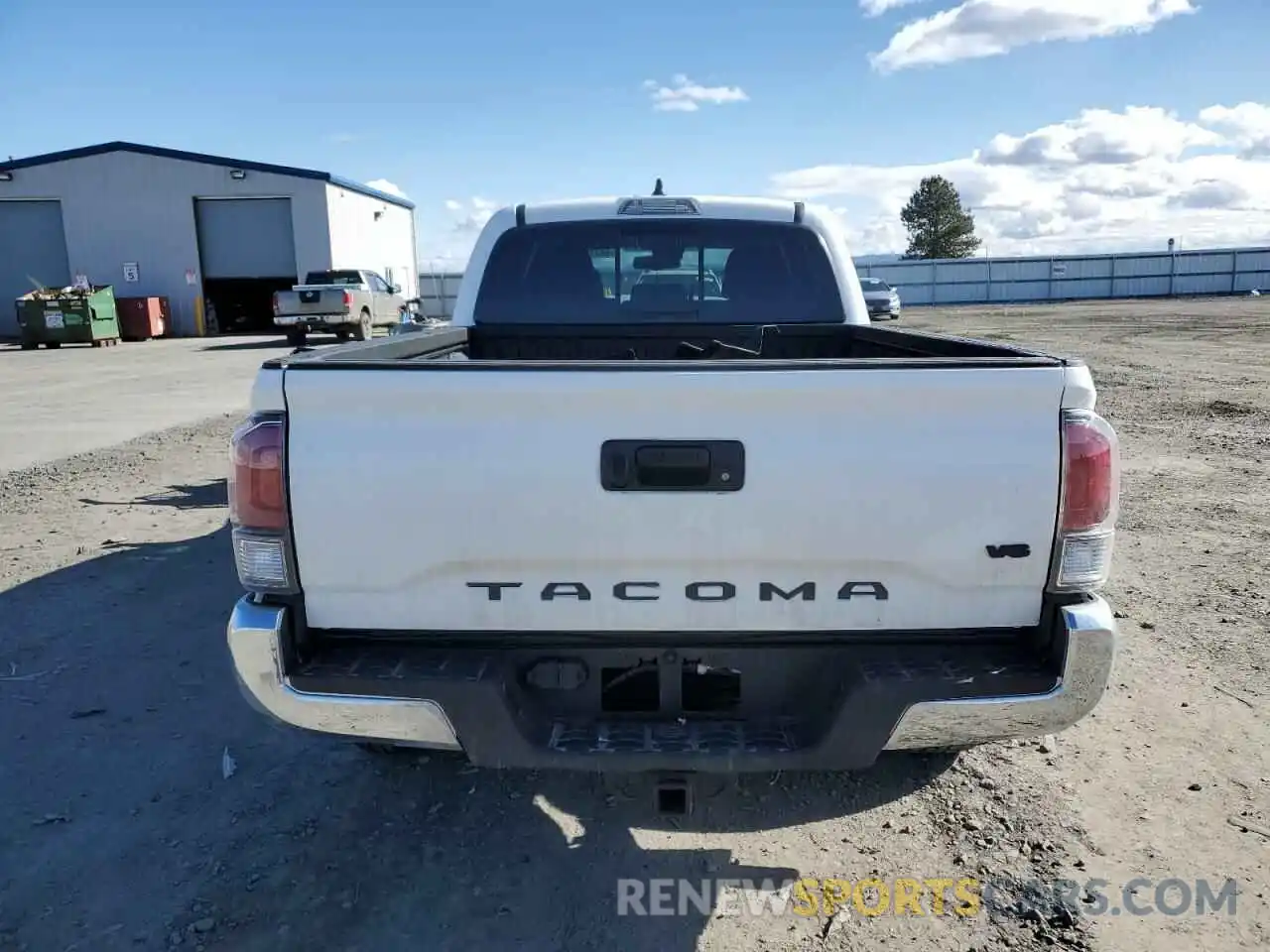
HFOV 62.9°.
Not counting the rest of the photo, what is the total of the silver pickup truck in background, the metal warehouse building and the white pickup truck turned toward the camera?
1

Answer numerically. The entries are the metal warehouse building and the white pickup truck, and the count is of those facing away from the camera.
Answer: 1

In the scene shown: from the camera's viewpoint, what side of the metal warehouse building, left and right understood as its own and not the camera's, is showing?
front

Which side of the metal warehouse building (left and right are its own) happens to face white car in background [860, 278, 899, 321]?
left

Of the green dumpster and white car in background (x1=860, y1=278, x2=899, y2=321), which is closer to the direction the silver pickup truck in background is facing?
the white car in background

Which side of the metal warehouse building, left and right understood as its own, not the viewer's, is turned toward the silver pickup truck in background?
front

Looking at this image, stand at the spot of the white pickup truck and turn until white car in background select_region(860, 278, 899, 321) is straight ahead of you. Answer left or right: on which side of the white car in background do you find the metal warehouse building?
left

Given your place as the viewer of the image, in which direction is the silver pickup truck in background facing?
facing away from the viewer and to the right of the viewer

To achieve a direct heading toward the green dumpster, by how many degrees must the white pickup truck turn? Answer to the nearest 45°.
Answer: approximately 45° to its left

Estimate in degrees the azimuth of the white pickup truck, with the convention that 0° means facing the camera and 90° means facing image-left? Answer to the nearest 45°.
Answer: approximately 180°

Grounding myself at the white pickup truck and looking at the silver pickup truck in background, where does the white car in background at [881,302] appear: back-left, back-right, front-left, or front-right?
front-right

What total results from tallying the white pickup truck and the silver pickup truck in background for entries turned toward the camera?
0

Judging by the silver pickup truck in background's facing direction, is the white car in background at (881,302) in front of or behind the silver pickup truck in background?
in front

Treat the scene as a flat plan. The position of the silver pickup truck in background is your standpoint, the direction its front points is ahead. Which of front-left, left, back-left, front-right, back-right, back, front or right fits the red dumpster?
left

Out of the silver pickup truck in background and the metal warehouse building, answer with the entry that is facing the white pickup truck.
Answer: the metal warehouse building
